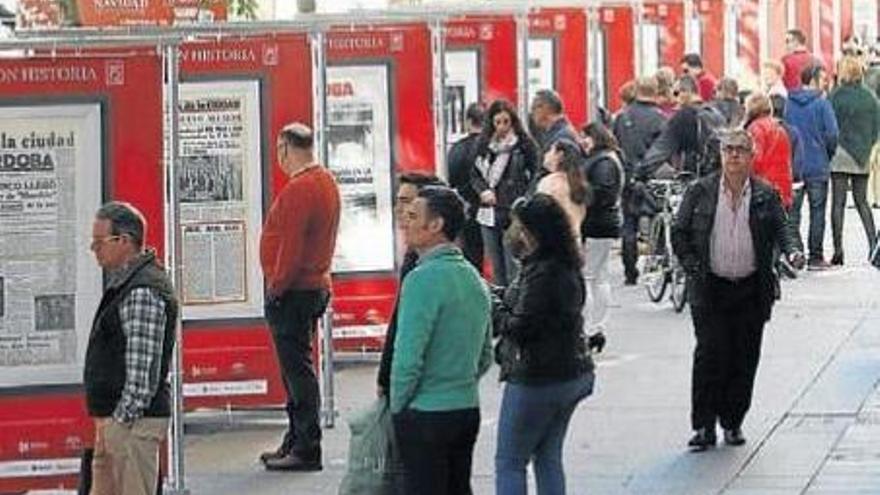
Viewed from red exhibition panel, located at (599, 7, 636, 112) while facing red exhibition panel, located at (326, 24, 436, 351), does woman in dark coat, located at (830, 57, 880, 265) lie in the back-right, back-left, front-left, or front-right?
front-left

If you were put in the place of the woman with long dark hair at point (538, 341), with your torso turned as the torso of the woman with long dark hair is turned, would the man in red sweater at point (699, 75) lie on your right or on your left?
on your right

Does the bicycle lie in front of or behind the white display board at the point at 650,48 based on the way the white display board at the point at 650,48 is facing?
in front

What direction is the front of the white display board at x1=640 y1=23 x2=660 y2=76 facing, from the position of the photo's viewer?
facing the viewer and to the right of the viewer

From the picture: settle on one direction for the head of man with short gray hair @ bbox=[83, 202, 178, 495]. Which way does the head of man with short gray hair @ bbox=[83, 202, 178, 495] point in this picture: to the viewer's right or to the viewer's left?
to the viewer's left

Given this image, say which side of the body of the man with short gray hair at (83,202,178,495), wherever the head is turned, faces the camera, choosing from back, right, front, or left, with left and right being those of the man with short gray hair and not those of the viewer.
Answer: left

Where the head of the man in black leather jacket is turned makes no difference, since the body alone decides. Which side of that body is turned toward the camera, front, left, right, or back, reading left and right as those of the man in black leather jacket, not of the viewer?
front

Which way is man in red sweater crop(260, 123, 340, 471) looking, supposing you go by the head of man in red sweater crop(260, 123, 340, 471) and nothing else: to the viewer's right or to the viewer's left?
to the viewer's left

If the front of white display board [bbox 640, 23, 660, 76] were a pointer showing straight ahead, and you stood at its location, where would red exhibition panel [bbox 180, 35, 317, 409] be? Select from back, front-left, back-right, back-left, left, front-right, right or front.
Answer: front-right

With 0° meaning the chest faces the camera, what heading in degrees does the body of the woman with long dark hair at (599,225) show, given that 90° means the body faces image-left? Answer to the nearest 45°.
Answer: approximately 90°

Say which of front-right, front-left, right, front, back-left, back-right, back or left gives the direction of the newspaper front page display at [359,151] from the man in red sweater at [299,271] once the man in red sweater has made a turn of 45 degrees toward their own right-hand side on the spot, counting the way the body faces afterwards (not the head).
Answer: front-right

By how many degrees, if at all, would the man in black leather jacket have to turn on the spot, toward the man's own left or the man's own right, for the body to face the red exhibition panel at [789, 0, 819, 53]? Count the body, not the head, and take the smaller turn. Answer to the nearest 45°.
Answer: approximately 180°

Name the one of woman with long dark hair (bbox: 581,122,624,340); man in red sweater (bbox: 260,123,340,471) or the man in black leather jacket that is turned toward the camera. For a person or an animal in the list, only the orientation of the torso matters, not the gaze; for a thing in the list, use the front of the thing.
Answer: the man in black leather jacket
